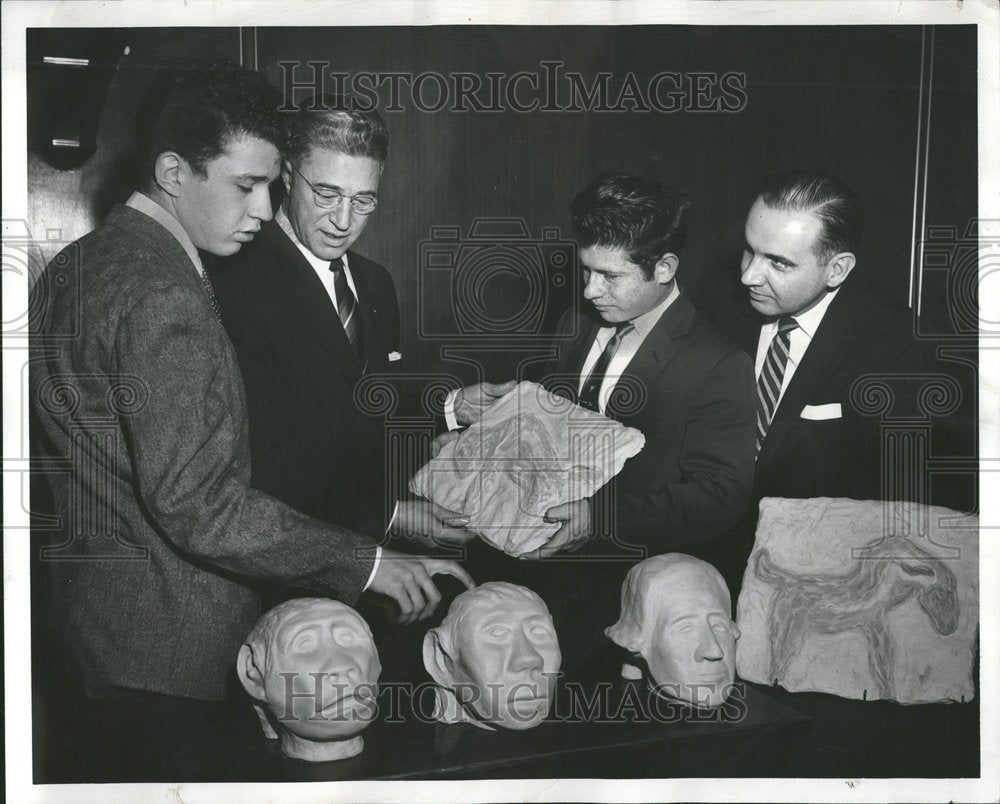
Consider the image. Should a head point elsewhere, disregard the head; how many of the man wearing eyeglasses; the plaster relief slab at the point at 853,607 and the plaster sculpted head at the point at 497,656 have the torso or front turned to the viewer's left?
0

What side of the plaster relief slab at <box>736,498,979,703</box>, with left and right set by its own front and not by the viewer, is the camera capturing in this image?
front

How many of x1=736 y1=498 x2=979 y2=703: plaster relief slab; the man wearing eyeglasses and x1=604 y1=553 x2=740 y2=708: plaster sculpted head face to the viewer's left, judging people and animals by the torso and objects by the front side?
0

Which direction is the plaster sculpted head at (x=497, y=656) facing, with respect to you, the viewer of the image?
facing the viewer and to the right of the viewer

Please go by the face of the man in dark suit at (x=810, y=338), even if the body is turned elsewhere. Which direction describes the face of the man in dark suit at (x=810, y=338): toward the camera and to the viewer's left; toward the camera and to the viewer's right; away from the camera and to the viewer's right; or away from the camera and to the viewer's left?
toward the camera and to the viewer's left

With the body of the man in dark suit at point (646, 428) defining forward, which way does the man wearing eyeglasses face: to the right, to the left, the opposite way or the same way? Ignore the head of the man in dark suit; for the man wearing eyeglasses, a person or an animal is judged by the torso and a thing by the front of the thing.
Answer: to the left

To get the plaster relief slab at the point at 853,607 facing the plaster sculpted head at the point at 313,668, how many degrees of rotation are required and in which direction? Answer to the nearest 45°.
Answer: approximately 45° to its right

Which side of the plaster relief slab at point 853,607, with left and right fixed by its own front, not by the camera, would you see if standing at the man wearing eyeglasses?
right

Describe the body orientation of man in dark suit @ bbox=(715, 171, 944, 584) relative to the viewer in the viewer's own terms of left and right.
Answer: facing the viewer and to the left of the viewer
